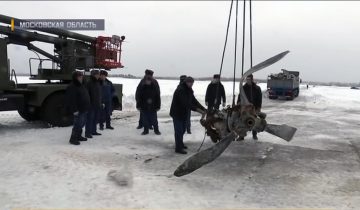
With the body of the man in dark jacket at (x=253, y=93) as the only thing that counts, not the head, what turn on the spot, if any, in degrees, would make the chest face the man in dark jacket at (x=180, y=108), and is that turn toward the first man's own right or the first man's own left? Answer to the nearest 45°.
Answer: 0° — they already face them

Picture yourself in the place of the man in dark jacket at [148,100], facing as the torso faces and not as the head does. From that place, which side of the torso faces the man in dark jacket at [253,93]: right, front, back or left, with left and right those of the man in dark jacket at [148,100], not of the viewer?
left

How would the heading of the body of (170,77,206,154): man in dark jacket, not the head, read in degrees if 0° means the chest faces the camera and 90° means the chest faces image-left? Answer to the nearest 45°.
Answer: approximately 270°

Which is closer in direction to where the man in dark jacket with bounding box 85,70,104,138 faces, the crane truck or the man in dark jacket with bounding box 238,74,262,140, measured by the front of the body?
the man in dark jacket

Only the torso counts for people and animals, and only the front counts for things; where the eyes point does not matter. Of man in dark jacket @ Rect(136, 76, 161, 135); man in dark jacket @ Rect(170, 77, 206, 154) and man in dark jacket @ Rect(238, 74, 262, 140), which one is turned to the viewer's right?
man in dark jacket @ Rect(170, 77, 206, 154)

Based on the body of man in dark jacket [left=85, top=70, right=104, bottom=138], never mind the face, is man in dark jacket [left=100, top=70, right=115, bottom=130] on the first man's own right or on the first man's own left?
on the first man's own left

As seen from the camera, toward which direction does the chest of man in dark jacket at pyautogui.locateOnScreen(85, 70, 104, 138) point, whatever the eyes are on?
to the viewer's right

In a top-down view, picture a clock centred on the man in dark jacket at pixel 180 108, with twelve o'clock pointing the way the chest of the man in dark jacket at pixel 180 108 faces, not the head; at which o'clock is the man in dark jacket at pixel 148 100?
the man in dark jacket at pixel 148 100 is roughly at 8 o'clock from the man in dark jacket at pixel 180 108.

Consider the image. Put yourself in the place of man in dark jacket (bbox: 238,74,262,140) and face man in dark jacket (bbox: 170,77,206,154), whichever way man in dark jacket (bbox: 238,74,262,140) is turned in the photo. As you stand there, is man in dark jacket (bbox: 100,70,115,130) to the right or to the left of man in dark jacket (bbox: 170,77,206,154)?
right
